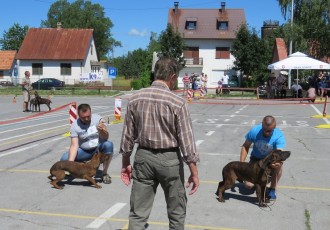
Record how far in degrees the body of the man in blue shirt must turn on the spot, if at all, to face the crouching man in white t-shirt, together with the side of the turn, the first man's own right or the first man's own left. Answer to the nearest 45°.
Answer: approximately 90° to the first man's own right

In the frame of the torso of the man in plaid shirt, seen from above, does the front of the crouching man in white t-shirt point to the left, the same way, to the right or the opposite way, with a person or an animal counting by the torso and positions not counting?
the opposite way

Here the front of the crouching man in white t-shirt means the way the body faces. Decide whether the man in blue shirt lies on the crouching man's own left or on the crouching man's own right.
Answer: on the crouching man's own left

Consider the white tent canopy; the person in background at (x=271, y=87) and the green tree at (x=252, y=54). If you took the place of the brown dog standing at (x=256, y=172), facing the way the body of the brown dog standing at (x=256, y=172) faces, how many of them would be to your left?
3

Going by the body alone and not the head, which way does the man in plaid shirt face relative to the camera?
away from the camera

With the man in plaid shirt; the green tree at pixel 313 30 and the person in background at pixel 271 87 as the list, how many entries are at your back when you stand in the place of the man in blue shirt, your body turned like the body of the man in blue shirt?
2

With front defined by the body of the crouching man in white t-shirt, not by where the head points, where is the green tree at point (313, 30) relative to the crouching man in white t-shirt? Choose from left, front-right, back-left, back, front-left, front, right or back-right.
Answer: back-left

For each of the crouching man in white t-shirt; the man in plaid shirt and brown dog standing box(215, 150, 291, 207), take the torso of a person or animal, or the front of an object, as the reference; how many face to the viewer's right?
1

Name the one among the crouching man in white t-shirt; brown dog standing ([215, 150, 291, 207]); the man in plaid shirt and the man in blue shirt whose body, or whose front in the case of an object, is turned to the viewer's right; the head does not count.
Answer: the brown dog standing

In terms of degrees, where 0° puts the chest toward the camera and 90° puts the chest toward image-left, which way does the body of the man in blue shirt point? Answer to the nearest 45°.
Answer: approximately 0°

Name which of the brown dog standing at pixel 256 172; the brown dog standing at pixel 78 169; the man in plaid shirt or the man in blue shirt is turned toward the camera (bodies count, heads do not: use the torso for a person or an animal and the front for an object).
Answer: the man in blue shirt

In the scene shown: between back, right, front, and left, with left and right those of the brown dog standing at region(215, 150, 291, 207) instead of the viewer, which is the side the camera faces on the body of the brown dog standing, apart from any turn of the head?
right

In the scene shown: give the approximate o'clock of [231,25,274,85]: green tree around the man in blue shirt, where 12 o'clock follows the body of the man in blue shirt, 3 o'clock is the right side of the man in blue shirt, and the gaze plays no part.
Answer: The green tree is roughly at 6 o'clock from the man in blue shirt.

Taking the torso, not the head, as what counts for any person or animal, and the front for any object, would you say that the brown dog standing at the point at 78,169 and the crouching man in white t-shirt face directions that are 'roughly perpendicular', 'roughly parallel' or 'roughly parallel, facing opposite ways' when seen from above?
roughly perpendicular

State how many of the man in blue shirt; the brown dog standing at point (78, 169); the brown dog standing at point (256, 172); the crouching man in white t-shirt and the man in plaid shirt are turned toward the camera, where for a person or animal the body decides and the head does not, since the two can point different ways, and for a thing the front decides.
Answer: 2
